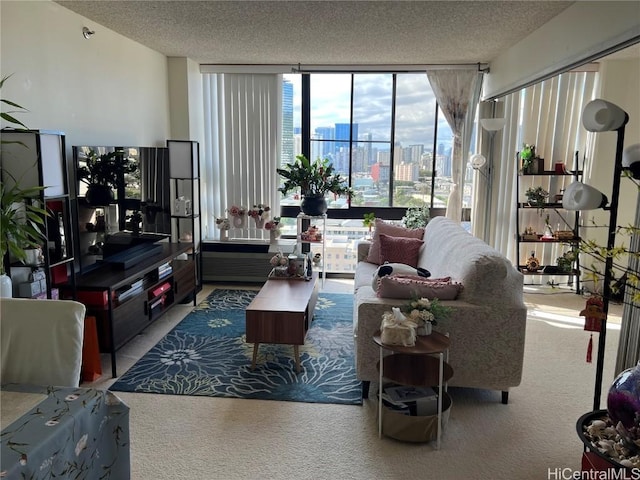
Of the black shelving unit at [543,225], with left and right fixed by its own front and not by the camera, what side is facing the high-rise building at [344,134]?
back

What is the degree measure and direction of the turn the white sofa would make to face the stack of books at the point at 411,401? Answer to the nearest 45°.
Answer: approximately 45° to its left

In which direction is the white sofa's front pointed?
to the viewer's left

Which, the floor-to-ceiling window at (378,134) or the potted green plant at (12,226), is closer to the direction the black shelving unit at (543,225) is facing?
the potted green plant

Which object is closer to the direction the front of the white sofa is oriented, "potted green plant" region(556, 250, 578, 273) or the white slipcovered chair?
the white slipcovered chair

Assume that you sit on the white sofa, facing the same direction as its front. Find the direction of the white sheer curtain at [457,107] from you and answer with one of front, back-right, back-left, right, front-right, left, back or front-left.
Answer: right

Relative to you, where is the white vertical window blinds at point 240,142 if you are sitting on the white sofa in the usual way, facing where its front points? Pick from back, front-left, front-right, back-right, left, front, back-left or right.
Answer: front-right
